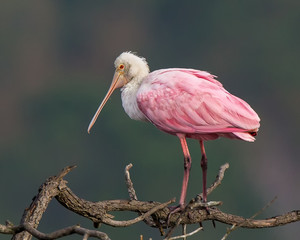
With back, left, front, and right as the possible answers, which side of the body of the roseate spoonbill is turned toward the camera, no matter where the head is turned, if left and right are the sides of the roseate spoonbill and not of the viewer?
left
